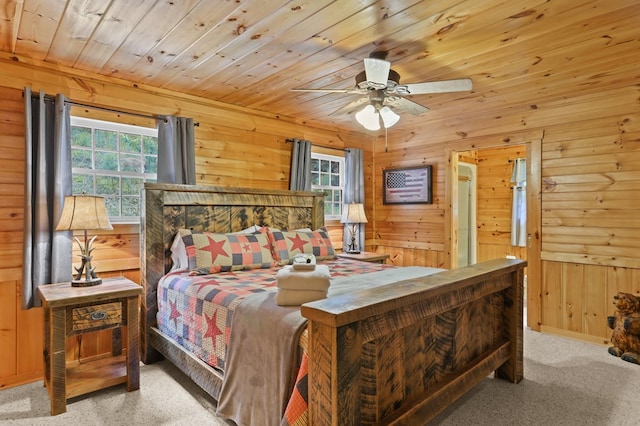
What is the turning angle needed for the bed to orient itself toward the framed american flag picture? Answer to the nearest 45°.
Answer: approximately 135° to its left

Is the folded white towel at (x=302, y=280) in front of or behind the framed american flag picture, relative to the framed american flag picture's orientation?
in front

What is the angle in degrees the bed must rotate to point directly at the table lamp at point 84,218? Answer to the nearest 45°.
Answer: approximately 135° to its right

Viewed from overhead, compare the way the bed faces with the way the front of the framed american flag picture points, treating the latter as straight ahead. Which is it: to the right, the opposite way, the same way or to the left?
to the left

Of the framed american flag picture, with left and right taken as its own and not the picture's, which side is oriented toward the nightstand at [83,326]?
front

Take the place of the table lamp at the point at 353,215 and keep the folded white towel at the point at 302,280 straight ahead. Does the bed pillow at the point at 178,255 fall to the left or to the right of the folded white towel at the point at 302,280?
right

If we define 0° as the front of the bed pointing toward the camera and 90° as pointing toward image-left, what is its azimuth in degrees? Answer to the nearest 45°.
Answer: approximately 315°

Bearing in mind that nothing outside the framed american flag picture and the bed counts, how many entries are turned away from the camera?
0

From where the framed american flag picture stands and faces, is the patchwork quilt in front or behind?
in front

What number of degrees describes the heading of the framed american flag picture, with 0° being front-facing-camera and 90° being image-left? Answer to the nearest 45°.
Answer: approximately 45°

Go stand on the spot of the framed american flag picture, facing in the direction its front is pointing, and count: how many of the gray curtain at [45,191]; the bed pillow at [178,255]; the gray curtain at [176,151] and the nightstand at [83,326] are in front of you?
4

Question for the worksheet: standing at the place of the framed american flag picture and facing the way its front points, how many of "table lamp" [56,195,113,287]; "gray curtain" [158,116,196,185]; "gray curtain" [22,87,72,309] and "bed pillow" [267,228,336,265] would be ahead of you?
4

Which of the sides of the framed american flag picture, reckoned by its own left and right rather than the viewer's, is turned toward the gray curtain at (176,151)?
front

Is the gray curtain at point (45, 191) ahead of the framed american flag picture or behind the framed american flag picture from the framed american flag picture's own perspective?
ahead

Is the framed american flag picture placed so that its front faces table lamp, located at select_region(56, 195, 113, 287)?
yes
